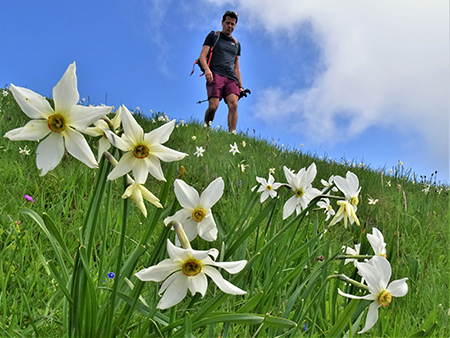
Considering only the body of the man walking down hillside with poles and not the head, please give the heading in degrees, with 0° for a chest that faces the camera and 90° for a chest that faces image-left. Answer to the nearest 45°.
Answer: approximately 0°

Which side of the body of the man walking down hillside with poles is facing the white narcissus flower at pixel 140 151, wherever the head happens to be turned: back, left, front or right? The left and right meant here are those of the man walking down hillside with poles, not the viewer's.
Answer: front

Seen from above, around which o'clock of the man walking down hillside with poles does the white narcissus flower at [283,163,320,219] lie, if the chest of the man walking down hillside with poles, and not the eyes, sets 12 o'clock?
The white narcissus flower is roughly at 12 o'clock from the man walking down hillside with poles.

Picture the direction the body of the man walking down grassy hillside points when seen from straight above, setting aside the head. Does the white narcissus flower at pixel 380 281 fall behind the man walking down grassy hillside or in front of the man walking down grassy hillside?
in front

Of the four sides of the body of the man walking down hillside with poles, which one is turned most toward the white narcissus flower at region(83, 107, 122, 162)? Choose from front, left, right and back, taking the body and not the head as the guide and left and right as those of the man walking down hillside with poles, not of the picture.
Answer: front

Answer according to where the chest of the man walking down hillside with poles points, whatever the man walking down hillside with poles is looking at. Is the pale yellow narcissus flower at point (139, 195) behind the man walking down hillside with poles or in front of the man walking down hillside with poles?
in front

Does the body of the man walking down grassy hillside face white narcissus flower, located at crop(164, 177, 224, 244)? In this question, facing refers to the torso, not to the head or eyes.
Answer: yes
